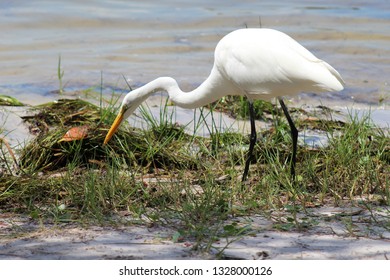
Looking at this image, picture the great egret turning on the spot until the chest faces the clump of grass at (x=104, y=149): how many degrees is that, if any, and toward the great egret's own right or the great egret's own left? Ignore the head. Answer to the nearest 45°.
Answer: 0° — it already faces it

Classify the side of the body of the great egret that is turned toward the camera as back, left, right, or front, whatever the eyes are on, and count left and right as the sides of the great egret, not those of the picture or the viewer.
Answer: left
